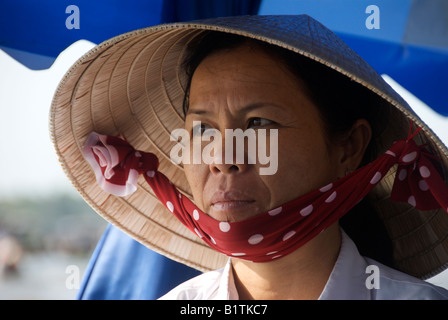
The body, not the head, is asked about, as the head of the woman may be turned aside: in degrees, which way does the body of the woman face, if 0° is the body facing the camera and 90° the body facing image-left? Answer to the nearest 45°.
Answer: approximately 45°

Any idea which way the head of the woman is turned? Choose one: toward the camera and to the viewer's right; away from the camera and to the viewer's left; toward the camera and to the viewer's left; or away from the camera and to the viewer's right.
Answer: toward the camera and to the viewer's left
